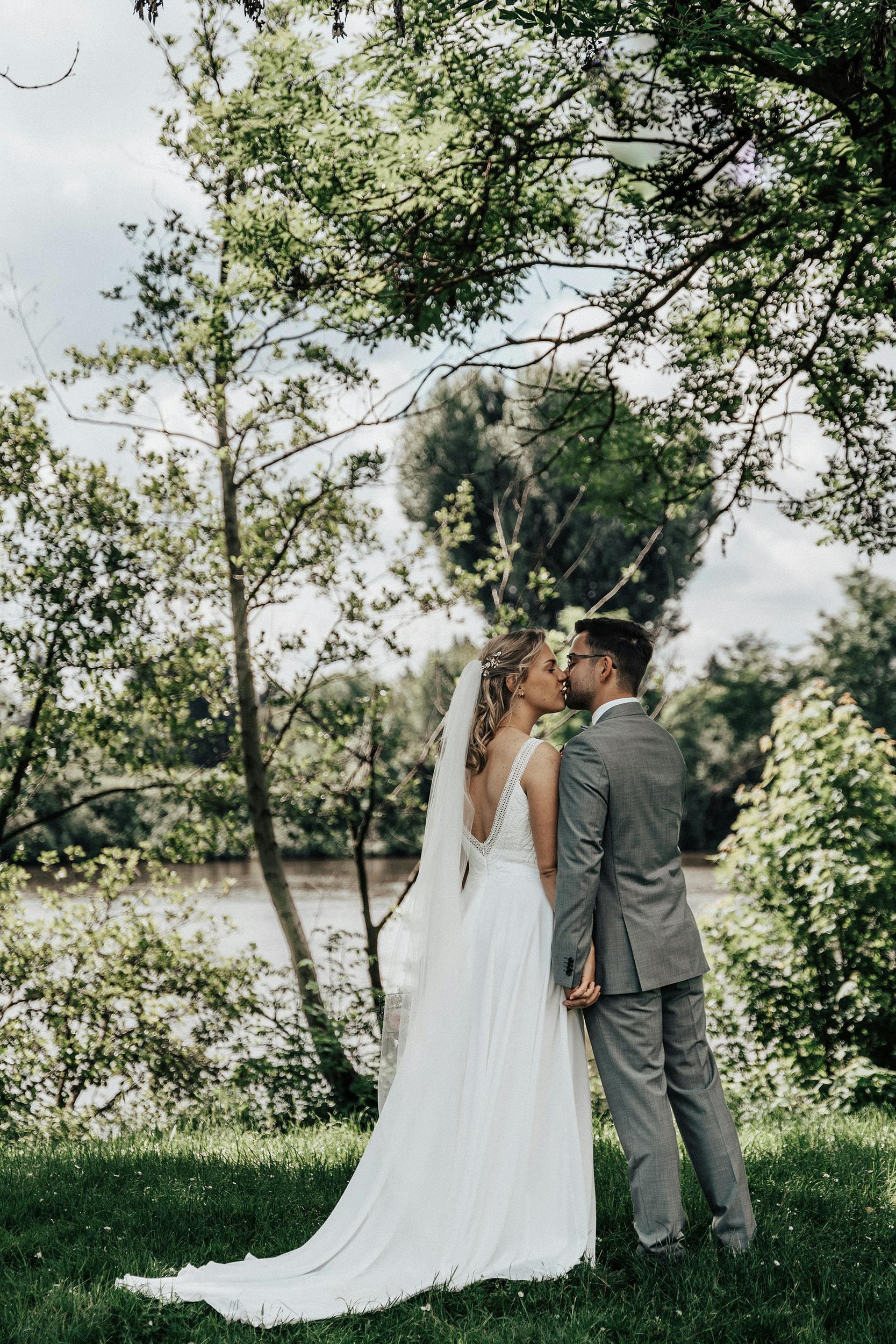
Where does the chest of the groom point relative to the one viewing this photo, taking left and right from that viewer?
facing away from the viewer and to the left of the viewer

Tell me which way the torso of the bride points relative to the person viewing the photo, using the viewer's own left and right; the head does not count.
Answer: facing away from the viewer and to the right of the viewer

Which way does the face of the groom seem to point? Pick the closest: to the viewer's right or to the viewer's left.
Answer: to the viewer's left

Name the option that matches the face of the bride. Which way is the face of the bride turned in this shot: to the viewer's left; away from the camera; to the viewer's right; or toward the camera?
to the viewer's right
